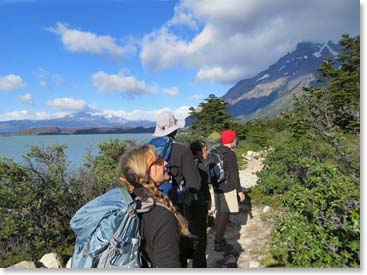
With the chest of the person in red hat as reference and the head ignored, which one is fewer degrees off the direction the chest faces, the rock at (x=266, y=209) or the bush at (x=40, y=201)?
the rock
